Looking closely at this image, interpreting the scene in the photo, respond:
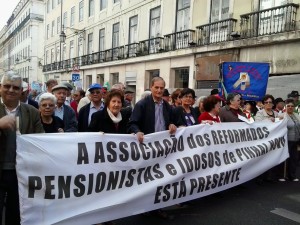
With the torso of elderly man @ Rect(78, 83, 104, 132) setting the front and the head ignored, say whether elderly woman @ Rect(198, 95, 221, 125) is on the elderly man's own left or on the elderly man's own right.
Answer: on the elderly man's own left

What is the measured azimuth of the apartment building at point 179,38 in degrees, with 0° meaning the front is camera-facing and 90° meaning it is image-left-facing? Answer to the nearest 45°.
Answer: approximately 45°

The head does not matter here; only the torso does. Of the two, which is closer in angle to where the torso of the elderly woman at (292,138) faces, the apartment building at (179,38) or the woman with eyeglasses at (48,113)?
the woman with eyeglasses

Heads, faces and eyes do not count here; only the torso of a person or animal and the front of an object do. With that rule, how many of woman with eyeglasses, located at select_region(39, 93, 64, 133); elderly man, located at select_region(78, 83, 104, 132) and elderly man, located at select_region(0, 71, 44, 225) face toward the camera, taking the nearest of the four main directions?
3

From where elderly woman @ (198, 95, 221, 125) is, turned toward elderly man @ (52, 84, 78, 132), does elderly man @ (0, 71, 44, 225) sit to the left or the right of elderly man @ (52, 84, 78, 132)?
left

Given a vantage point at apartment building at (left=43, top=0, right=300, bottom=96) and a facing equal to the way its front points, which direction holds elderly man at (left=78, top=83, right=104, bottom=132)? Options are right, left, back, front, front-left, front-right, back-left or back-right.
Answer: front-left

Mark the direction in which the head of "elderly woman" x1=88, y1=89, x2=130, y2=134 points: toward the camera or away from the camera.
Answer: toward the camera

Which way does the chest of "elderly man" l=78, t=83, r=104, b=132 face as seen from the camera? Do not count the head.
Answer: toward the camera

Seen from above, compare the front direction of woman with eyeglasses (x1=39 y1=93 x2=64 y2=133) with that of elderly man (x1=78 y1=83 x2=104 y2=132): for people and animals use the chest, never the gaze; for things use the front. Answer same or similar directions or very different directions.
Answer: same or similar directions

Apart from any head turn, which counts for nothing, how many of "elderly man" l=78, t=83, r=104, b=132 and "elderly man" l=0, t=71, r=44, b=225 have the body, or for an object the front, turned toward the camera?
2

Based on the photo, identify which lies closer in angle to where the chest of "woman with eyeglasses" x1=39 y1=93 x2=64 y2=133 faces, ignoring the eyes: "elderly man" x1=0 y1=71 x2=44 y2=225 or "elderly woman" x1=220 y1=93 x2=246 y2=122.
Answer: the elderly man

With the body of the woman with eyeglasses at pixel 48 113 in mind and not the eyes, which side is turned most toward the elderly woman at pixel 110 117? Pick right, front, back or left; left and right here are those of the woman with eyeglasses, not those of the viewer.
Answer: left

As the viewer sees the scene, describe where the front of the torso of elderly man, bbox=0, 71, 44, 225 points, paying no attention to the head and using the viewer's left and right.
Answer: facing the viewer

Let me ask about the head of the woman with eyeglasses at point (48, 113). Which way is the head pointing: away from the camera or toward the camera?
toward the camera

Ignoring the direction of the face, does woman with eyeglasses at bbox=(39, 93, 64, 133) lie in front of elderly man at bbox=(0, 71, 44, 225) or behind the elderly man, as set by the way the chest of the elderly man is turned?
behind
